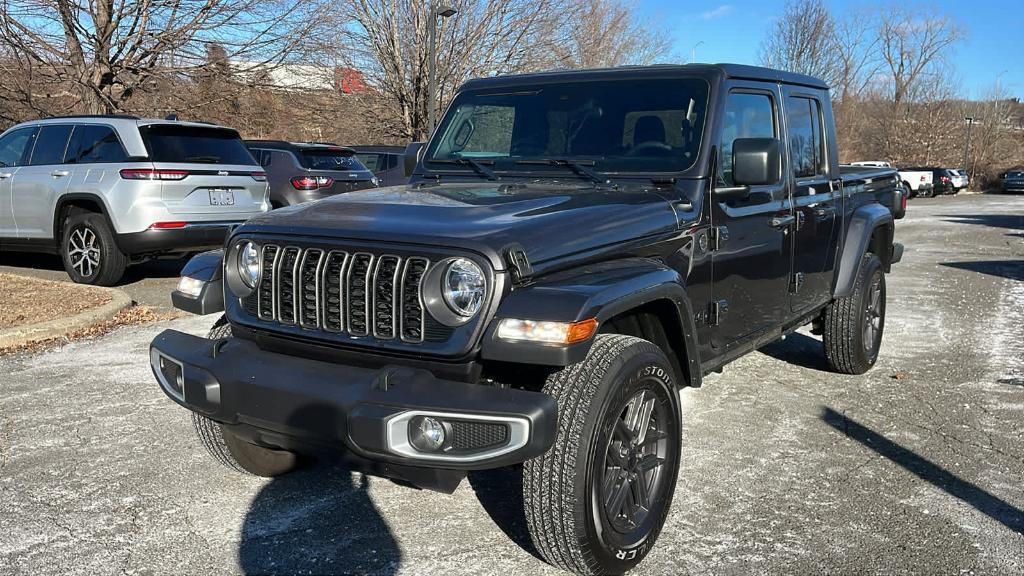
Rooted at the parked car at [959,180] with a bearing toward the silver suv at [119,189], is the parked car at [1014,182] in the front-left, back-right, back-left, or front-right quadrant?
back-left

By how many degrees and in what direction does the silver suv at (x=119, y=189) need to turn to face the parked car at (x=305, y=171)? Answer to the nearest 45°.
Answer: approximately 90° to its right

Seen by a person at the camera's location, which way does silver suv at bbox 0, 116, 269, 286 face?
facing away from the viewer and to the left of the viewer

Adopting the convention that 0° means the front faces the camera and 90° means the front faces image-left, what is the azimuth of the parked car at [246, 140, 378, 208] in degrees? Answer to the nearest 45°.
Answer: approximately 135°

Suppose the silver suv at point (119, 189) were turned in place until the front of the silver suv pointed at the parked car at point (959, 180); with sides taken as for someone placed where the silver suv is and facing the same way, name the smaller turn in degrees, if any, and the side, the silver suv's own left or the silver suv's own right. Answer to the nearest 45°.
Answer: approximately 90° to the silver suv's own right

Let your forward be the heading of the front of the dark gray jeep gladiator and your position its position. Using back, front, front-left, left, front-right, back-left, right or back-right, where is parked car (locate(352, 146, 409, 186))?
back-right

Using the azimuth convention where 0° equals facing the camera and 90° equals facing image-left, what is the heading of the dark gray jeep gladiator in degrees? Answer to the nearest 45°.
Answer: approximately 45°

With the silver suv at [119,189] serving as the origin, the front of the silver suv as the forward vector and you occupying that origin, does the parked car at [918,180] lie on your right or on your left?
on your right

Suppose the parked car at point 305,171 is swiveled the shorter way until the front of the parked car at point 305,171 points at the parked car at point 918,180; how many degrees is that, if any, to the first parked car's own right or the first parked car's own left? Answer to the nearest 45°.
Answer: approximately 90° to the first parked car's own right

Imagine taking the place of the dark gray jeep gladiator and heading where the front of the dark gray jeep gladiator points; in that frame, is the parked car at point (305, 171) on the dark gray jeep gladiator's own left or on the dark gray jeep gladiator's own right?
on the dark gray jeep gladiator's own right

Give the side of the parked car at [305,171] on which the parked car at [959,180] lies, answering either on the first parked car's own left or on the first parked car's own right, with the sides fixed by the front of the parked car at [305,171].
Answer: on the first parked car's own right

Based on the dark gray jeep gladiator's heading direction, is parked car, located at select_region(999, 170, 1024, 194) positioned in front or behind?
behind

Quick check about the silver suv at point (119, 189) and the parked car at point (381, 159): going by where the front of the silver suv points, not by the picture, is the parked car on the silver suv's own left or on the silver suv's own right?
on the silver suv's own right

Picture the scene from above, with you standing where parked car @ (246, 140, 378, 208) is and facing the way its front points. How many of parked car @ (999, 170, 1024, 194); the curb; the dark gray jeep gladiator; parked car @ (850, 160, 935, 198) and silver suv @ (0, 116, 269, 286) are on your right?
2
